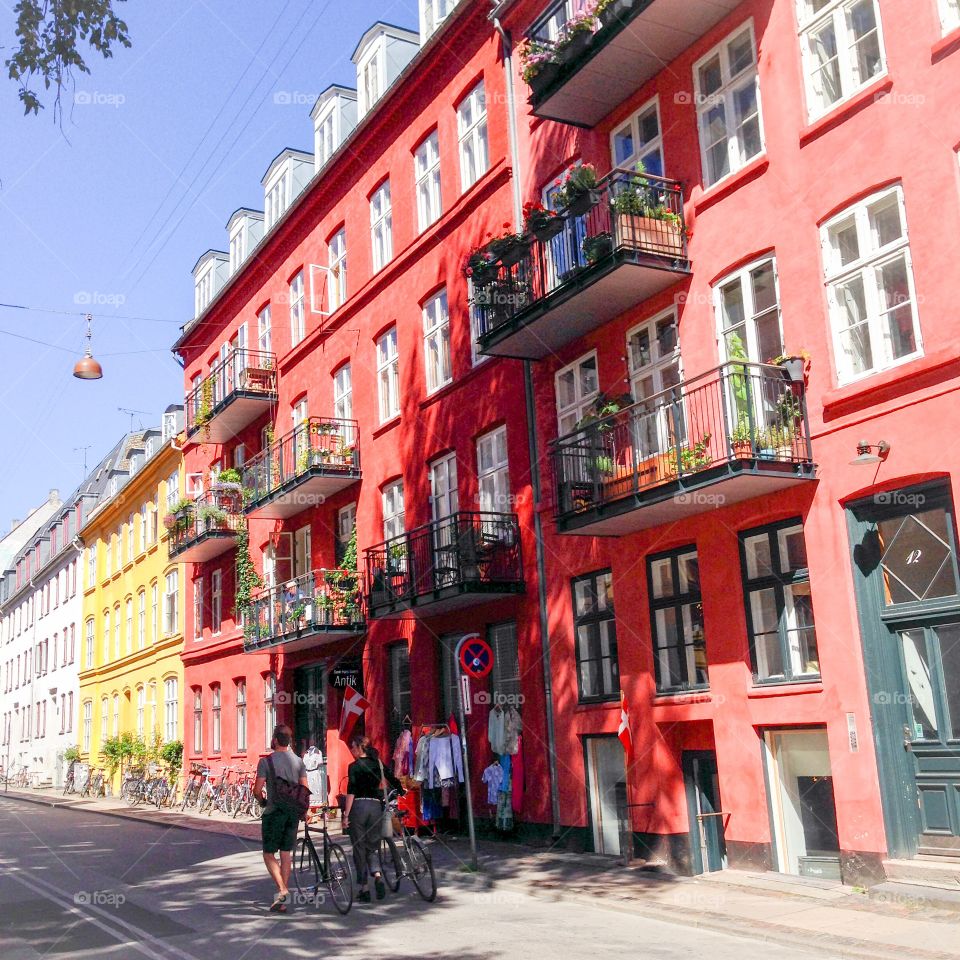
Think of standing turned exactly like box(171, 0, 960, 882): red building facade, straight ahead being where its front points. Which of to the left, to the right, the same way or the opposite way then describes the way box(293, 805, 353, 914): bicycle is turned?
to the right

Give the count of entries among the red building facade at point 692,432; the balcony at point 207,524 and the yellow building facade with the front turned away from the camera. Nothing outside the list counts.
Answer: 0

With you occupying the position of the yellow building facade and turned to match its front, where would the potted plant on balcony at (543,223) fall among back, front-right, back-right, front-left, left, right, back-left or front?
front-left

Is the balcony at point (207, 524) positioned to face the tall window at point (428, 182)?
no

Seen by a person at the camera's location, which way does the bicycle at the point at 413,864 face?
facing away from the viewer and to the left of the viewer

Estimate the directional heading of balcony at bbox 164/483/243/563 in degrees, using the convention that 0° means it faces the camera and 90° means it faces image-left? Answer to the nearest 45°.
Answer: approximately 45°

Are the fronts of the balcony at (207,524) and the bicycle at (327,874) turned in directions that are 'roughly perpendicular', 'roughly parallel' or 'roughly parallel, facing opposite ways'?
roughly perpendicular

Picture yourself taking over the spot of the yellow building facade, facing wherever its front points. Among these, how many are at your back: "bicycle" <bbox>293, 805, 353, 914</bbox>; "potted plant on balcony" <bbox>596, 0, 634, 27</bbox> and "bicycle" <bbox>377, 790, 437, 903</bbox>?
0

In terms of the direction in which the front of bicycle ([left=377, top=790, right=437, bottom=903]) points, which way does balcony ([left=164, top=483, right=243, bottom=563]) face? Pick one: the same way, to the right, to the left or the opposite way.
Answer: to the left

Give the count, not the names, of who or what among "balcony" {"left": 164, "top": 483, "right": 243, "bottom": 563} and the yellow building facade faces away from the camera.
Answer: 0

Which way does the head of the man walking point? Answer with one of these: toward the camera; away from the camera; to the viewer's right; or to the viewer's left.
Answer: away from the camera

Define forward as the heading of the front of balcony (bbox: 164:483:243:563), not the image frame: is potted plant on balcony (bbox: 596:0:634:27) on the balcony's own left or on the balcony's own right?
on the balcony's own left

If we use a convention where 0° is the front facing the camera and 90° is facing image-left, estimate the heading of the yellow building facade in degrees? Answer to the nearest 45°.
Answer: approximately 45°

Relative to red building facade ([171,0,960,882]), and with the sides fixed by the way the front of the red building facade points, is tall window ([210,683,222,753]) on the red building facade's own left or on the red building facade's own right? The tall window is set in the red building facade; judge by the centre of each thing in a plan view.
on the red building facade's own right

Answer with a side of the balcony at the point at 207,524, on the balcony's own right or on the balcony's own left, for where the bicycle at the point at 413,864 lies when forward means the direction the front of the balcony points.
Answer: on the balcony's own left

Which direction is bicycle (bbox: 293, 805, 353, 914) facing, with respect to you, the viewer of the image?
facing away from the viewer and to the left of the viewer

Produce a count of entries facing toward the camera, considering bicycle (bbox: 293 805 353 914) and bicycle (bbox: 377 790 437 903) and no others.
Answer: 0
